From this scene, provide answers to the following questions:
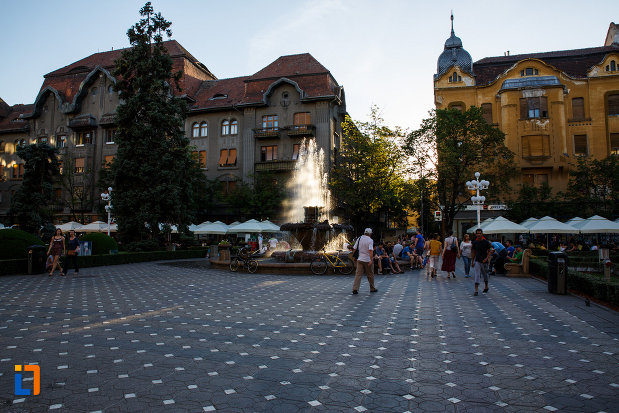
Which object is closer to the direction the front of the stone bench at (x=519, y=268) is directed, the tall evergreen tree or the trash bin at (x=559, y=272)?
the tall evergreen tree

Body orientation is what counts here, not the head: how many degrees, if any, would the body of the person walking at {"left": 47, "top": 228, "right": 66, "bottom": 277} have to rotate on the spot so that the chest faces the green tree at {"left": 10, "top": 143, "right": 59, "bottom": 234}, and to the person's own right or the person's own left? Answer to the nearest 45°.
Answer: approximately 180°

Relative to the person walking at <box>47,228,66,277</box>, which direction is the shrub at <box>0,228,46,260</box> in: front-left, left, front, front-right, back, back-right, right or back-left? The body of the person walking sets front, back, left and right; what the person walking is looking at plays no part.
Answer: back-right

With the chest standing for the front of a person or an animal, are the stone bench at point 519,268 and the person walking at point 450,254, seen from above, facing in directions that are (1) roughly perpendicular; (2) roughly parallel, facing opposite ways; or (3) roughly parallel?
roughly perpendicular

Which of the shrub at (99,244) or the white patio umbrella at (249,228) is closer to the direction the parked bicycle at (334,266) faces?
the shrub

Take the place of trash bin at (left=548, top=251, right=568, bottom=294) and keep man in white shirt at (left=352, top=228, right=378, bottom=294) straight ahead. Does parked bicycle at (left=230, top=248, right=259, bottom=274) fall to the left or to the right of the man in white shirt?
right

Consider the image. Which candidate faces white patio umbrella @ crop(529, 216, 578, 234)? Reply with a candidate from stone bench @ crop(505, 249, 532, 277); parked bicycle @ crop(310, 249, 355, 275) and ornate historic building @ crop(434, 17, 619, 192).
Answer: the ornate historic building

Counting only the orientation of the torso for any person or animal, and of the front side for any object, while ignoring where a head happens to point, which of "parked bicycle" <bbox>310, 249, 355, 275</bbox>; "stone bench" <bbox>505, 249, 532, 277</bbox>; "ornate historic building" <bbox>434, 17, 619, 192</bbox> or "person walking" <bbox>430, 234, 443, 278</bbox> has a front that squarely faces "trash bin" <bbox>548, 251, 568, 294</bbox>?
the ornate historic building

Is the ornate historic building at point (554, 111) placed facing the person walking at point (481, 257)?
yes

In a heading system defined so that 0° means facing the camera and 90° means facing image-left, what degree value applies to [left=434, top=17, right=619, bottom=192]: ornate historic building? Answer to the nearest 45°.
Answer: approximately 0°

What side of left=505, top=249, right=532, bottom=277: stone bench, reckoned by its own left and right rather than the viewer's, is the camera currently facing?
left
